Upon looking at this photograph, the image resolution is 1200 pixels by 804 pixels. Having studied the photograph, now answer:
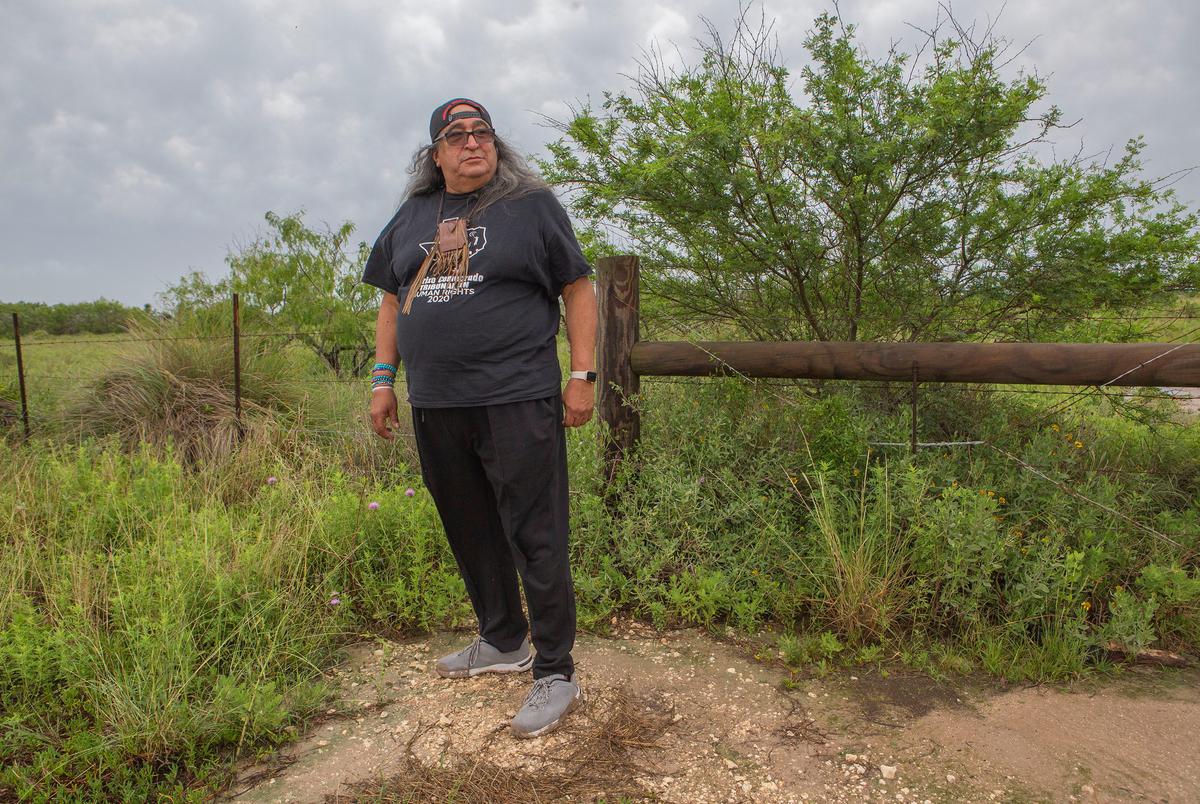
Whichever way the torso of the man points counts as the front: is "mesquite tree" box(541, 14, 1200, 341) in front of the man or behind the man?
behind

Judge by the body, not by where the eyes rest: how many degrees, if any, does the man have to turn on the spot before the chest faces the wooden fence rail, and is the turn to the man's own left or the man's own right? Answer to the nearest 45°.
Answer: approximately 180°

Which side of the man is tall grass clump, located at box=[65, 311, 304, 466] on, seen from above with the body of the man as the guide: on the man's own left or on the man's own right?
on the man's own right

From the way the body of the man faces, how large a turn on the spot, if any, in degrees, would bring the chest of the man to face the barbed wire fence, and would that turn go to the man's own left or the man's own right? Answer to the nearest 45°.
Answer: approximately 180°

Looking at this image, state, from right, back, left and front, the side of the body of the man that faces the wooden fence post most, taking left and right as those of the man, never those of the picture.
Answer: back

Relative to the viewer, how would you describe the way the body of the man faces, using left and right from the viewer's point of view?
facing the viewer and to the left of the viewer

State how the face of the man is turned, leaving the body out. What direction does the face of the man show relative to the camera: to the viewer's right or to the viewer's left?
to the viewer's right

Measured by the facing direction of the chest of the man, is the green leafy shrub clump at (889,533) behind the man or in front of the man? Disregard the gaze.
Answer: behind
